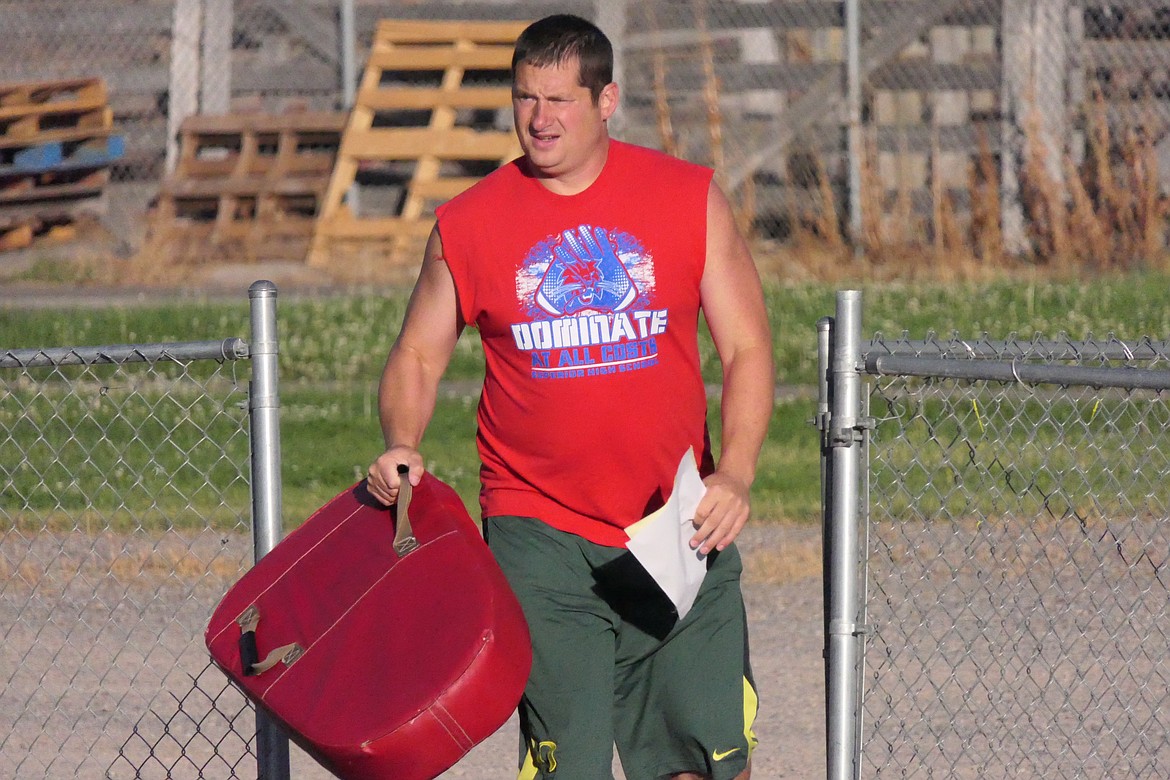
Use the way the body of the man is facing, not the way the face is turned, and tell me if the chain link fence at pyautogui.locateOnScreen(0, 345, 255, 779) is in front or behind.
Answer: behind

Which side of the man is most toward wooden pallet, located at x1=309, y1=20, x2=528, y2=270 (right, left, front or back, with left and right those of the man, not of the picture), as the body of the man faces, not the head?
back

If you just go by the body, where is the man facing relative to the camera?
toward the camera

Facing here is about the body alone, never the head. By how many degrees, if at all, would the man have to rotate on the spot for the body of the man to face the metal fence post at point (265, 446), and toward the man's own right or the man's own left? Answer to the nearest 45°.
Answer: approximately 90° to the man's own right

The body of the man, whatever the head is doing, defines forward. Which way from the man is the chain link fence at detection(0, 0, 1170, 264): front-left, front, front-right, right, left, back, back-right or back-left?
back

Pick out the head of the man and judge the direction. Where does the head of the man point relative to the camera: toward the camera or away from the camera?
toward the camera

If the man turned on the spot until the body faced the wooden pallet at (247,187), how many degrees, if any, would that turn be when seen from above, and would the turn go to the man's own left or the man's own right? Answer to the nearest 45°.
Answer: approximately 180°

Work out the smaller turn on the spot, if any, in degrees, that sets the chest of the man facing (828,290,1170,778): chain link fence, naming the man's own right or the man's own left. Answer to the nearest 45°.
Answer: approximately 135° to the man's own left

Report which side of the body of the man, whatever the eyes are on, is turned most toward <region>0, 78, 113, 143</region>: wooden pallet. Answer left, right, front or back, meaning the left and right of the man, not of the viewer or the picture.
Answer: back

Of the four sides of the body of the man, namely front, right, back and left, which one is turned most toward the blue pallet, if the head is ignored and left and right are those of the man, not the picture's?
back
